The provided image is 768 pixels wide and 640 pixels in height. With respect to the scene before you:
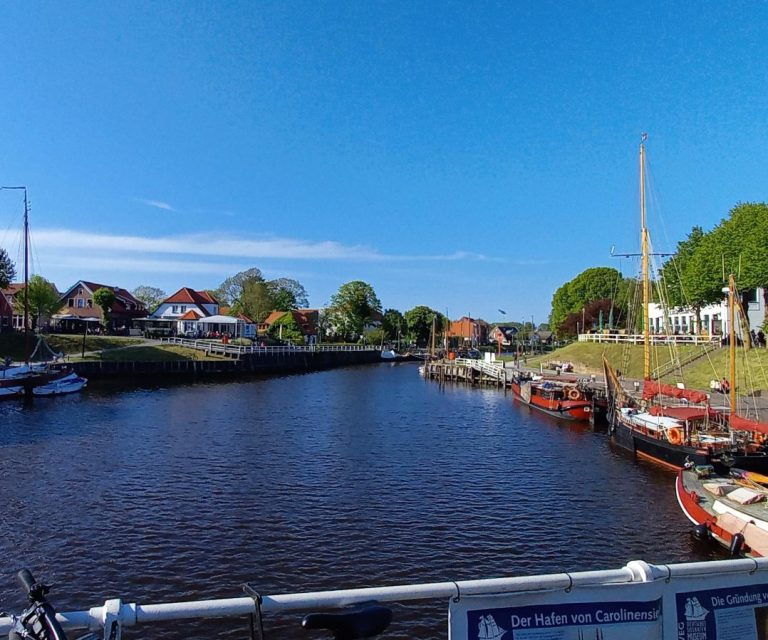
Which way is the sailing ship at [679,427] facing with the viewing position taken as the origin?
facing away from the viewer and to the left of the viewer

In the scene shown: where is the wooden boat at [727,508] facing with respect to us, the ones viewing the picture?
facing away from the viewer and to the left of the viewer

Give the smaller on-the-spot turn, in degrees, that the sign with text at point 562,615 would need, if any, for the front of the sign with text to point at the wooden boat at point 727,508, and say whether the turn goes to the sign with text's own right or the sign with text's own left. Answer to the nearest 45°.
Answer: approximately 180°

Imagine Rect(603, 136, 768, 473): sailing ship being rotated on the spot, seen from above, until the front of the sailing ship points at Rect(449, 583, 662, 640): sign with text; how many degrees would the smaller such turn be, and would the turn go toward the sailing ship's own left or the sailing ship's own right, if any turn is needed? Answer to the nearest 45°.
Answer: approximately 135° to the sailing ship's own left

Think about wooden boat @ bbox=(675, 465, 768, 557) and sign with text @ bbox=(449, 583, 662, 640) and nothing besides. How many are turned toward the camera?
1

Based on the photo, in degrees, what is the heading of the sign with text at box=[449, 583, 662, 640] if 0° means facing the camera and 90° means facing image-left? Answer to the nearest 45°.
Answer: approximately 0°

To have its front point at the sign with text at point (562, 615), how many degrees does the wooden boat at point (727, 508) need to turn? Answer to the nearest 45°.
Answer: approximately 135° to its left

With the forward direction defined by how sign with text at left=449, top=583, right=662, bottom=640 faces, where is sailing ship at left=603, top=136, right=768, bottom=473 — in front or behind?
behind

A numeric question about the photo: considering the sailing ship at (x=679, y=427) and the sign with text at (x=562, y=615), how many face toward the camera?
1

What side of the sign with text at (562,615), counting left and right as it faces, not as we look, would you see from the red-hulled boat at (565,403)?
back

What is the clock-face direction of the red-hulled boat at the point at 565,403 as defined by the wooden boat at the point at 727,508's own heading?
The red-hulled boat is roughly at 1 o'clock from the wooden boat.

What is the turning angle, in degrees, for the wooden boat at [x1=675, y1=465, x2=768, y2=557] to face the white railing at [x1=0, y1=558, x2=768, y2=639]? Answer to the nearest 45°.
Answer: approximately 135° to its left

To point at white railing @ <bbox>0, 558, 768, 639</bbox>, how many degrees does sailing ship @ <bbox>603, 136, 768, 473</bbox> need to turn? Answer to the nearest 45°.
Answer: approximately 135° to its left
